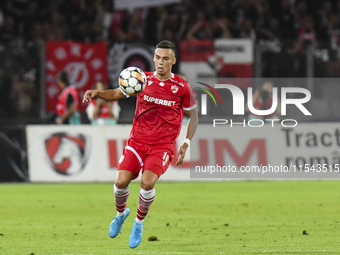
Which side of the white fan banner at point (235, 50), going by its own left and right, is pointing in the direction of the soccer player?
front

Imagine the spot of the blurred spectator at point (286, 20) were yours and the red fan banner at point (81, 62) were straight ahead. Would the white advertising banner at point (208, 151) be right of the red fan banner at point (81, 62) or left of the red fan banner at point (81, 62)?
left

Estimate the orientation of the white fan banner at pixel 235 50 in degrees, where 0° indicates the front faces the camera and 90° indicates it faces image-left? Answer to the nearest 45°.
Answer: approximately 0°

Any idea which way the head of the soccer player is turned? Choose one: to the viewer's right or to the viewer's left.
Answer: to the viewer's left

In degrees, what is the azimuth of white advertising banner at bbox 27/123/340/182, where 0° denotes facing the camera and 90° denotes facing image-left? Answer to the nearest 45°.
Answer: approximately 0°

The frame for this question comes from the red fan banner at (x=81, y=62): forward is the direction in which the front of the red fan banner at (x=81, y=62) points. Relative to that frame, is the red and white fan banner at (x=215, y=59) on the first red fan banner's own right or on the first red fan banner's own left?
on the first red fan banner's own left
